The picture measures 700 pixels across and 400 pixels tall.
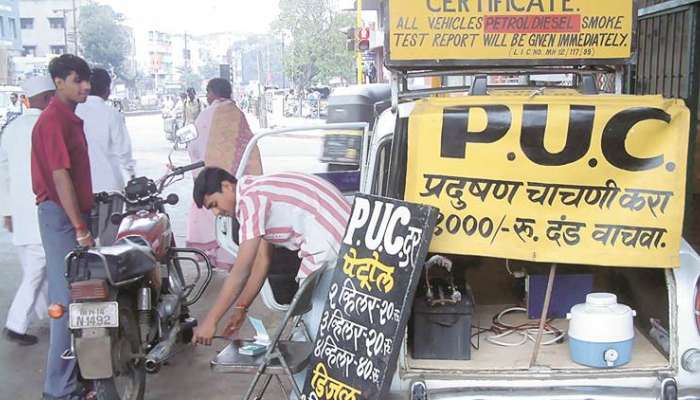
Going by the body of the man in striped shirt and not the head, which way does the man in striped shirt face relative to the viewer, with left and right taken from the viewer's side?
facing to the left of the viewer

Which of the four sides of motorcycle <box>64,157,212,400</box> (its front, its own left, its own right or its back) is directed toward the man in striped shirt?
right

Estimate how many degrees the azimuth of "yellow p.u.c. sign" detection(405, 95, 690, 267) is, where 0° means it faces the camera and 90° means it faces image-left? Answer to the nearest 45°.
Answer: approximately 0°

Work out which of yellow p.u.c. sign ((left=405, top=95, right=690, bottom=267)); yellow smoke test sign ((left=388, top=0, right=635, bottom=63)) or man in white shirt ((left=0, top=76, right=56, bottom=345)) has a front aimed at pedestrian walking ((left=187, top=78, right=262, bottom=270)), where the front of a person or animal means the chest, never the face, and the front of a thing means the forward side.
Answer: the man in white shirt

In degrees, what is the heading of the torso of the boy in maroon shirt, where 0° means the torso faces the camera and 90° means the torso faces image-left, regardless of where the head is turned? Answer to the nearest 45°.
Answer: approximately 270°

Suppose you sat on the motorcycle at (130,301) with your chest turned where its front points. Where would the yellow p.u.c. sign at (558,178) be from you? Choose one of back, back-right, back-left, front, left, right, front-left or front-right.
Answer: right

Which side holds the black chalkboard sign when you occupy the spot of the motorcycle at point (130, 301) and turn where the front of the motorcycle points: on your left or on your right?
on your right

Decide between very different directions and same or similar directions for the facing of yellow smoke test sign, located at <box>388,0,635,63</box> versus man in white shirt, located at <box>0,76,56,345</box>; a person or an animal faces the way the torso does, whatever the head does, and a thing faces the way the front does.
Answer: very different directions

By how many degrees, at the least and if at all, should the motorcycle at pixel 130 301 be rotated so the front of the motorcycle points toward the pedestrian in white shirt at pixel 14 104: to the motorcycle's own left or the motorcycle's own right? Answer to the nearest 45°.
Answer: approximately 45° to the motorcycle's own left

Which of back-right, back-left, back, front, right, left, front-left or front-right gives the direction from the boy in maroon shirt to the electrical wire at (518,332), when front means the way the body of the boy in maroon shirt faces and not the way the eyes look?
front-right

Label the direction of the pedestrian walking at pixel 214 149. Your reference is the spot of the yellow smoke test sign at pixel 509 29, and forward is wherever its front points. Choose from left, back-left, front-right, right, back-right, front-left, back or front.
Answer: back-right

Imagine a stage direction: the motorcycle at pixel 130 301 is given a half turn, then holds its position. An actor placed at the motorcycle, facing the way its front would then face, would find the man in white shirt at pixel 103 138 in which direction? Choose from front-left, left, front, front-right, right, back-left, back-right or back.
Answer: back-right

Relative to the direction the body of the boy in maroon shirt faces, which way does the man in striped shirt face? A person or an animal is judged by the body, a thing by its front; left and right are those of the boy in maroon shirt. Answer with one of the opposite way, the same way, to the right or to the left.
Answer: the opposite way

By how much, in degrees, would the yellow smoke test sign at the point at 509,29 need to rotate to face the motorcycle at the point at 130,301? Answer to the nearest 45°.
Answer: approximately 90° to its right
